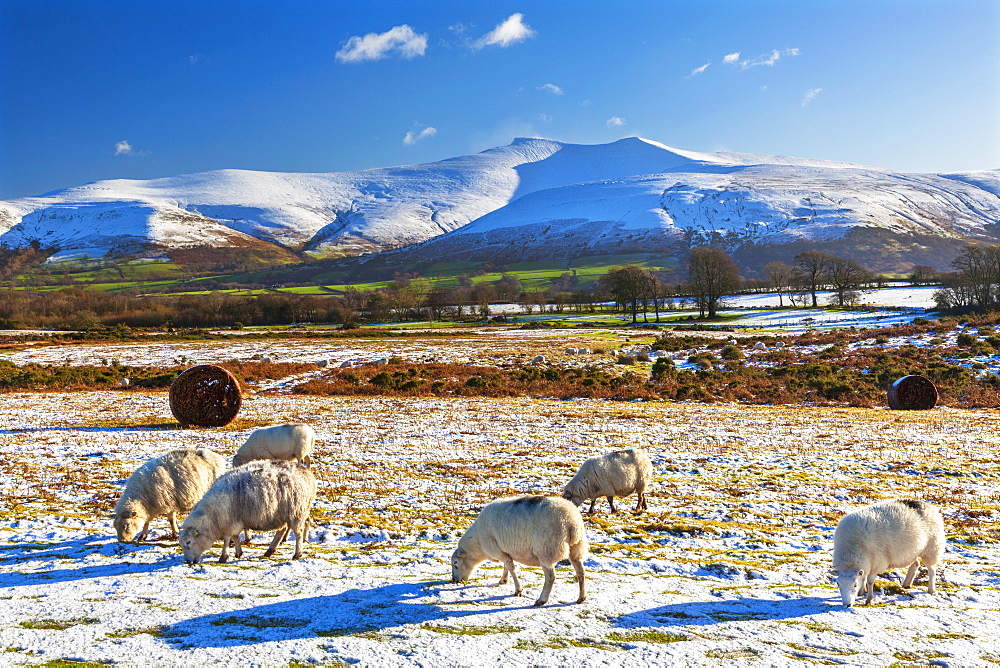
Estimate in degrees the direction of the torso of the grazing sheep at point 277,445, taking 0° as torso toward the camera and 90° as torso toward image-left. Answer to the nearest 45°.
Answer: approximately 90°

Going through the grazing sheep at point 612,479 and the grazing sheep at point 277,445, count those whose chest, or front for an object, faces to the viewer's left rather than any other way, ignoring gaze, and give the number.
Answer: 2

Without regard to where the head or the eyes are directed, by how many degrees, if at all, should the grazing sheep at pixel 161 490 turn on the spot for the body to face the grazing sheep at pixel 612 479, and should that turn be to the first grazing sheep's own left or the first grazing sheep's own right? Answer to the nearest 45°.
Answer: approximately 135° to the first grazing sheep's own left

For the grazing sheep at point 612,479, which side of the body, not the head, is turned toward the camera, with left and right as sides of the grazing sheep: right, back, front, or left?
left

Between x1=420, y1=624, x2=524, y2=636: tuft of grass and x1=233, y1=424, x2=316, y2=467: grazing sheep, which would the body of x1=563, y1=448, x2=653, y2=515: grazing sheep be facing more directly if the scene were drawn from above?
the grazing sheep

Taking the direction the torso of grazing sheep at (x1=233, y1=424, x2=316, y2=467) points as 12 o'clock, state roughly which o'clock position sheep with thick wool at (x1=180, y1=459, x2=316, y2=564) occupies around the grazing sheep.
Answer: The sheep with thick wool is roughly at 9 o'clock from the grazing sheep.

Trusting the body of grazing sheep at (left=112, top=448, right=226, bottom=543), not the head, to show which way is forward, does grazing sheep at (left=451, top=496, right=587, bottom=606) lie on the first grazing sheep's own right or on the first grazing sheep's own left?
on the first grazing sheep's own left

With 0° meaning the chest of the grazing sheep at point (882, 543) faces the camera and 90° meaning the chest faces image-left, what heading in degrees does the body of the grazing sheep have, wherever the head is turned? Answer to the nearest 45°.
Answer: approximately 45°

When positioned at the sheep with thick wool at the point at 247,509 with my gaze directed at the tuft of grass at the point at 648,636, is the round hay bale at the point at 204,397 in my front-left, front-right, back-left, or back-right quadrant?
back-left

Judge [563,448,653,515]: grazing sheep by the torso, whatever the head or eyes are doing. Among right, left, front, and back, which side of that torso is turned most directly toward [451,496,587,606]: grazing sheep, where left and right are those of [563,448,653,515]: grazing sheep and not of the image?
left
